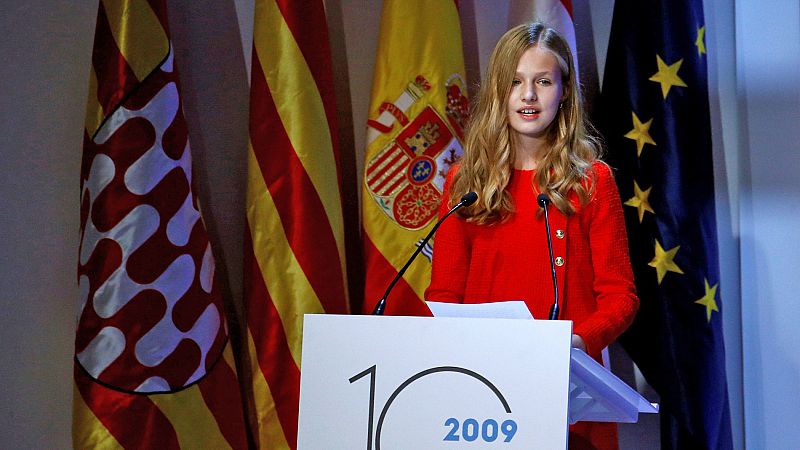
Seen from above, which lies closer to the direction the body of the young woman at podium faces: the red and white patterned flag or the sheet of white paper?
the sheet of white paper

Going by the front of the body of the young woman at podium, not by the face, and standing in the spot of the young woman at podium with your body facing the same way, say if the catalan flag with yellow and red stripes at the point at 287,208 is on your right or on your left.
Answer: on your right

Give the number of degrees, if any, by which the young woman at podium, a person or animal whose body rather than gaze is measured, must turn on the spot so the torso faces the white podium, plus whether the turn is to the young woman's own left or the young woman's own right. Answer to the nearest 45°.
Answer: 0° — they already face it

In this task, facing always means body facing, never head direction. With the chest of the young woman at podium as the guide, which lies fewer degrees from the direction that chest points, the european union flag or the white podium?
the white podium

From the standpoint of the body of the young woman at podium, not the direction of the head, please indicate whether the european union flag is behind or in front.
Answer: behind

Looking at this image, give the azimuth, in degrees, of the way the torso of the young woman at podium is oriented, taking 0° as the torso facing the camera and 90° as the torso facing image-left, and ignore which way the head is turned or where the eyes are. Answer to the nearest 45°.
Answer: approximately 0°

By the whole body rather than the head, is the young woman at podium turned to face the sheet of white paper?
yes
